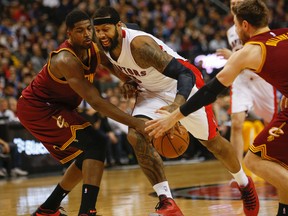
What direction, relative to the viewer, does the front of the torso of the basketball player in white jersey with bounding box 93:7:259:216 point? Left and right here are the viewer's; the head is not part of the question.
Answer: facing the viewer and to the left of the viewer

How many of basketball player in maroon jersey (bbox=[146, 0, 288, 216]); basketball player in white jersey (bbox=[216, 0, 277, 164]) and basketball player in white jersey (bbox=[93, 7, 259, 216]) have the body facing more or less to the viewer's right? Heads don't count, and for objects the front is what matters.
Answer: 0

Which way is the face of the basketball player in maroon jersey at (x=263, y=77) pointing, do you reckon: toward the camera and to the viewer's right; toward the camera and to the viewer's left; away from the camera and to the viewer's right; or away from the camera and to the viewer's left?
away from the camera and to the viewer's left

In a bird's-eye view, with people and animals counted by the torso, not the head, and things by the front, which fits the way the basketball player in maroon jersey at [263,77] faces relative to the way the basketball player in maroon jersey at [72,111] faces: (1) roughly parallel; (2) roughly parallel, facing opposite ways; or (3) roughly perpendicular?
roughly parallel, facing opposite ways

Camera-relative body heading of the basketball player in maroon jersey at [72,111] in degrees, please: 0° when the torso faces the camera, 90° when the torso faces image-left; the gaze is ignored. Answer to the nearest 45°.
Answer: approximately 315°

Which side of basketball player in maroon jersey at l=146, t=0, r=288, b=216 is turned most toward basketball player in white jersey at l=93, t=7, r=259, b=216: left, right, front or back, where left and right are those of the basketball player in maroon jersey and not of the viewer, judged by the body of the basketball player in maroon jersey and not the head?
front

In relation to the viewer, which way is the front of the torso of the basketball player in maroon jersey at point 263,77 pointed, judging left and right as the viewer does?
facing away from the viewer and to the left of the viewer

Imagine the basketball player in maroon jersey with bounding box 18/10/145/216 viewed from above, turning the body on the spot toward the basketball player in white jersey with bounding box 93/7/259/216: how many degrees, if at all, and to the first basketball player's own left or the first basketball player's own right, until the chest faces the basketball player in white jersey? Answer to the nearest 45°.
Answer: approximately 45° to the first basketball player's own left

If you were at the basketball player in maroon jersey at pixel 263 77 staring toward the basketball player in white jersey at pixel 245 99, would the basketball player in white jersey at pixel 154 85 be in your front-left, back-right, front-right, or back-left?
front-left

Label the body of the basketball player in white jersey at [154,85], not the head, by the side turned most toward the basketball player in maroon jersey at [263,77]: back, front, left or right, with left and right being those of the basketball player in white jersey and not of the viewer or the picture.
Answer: left

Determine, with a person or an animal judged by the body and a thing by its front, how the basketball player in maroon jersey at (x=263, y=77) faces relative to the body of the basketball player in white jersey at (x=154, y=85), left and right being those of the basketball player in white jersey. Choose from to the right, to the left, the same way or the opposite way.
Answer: to the right
